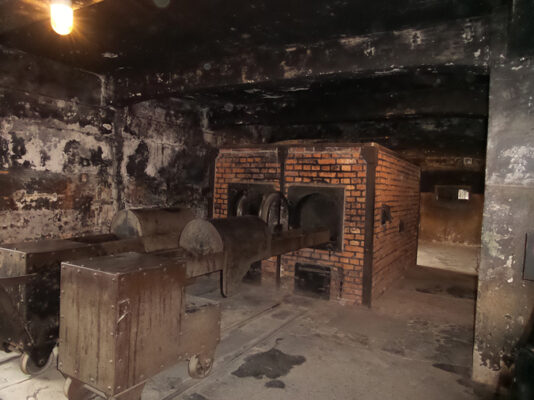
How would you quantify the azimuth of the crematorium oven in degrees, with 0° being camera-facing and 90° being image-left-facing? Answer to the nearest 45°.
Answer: approximately 45°

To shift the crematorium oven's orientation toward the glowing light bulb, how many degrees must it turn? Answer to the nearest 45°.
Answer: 0° — it already faces it
